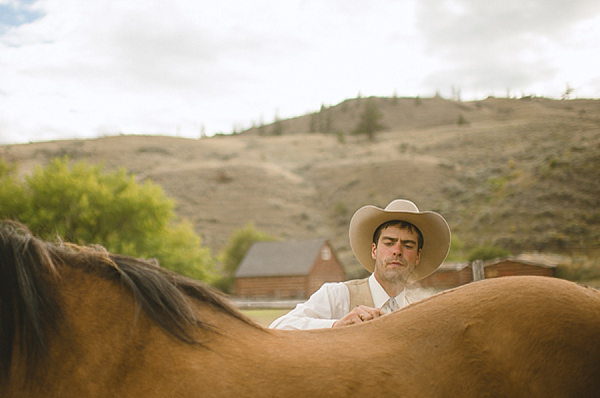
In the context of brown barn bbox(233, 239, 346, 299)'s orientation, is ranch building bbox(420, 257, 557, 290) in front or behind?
in front

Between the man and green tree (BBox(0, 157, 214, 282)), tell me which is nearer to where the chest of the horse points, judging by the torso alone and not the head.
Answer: the green tree

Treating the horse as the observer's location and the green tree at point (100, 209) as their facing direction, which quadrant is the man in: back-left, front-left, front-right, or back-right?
front-right

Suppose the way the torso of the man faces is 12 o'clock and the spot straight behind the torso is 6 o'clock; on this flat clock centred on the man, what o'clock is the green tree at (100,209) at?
The green tree is roughly at 5 o'clock from the man.

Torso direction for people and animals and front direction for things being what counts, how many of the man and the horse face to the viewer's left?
1

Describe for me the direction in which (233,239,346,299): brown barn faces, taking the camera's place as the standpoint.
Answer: facing the viewer and to the right of the viewer

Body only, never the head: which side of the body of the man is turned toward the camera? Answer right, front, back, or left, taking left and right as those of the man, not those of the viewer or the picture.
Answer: front

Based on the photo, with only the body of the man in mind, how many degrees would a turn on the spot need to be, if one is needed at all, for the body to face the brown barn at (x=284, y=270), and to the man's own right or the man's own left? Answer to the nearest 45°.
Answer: approximately 180°

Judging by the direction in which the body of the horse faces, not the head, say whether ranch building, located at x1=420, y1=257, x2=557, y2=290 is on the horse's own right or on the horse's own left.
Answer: on the horse's own right

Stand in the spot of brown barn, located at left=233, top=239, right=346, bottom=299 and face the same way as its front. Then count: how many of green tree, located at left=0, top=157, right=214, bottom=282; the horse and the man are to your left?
0

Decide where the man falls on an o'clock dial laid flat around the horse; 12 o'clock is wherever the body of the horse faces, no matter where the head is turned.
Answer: The man is roughly at 4 o'clock from the horse.

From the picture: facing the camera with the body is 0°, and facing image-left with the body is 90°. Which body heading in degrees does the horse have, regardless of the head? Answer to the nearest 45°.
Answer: approximately 90°

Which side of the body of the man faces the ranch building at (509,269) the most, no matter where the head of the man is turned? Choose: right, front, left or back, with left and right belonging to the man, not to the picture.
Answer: back

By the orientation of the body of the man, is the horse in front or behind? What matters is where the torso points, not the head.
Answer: in front

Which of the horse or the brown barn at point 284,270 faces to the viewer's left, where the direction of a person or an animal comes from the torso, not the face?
the horse

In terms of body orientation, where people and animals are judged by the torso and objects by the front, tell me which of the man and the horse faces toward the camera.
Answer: the man

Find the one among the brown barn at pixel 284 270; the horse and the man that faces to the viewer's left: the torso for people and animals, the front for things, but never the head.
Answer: the horse

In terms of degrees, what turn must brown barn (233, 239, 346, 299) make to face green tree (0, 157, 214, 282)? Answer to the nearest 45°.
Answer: approximately 90° to its right
